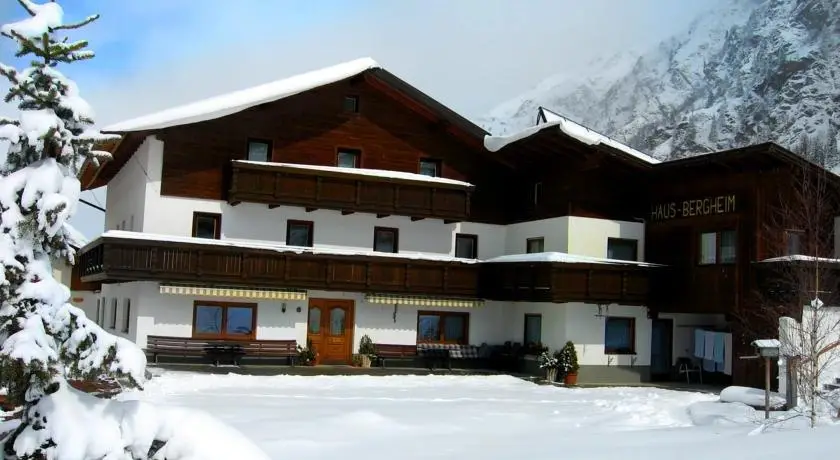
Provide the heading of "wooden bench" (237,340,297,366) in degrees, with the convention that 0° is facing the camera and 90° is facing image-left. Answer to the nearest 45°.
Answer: approximately 0°

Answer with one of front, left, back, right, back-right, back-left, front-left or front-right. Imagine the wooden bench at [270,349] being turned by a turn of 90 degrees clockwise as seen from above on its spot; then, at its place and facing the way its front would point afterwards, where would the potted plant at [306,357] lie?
back

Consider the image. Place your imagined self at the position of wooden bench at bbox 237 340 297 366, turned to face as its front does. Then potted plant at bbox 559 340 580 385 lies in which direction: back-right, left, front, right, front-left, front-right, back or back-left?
left

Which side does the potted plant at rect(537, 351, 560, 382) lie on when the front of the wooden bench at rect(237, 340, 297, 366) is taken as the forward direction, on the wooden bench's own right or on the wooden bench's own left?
on the wooden bench's own left

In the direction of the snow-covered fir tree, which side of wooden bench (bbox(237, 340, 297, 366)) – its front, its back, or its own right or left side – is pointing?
front
